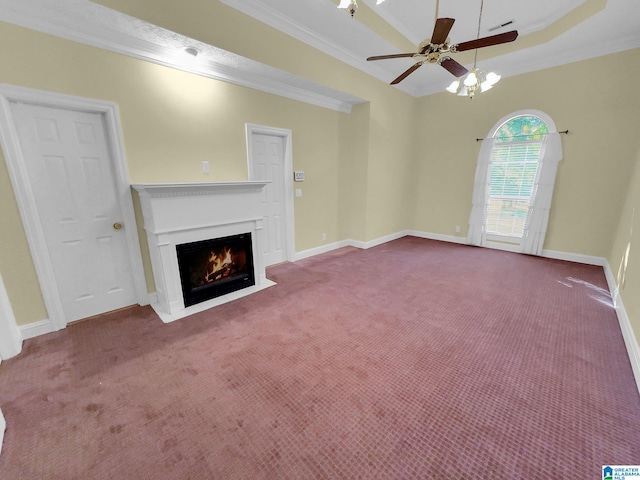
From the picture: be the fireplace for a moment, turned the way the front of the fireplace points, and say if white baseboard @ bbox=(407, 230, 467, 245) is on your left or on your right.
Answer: on your left

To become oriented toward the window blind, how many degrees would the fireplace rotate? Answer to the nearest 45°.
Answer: approximately 45° to its left

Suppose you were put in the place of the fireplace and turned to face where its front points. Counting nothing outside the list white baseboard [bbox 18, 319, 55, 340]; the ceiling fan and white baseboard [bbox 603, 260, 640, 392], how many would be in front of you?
2

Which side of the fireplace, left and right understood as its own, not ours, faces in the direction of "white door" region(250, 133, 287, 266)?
left

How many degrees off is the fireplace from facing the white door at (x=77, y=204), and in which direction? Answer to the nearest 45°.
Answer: approximately 135° to its right

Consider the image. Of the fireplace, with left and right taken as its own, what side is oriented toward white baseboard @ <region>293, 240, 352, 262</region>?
left

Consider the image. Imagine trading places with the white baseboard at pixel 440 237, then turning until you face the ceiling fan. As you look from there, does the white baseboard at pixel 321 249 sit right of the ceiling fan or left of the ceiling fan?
right

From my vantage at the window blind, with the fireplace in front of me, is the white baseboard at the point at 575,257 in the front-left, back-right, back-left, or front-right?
back-left

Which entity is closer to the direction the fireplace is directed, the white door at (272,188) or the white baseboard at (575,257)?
the white baseboard

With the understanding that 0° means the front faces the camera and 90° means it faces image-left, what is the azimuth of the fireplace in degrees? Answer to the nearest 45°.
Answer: approximately 315°

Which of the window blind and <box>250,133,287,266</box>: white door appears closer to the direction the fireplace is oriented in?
the window blind

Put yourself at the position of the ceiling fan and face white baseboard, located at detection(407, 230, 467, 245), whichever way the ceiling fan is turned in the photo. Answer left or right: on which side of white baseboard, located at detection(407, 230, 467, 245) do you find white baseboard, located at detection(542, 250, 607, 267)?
right
